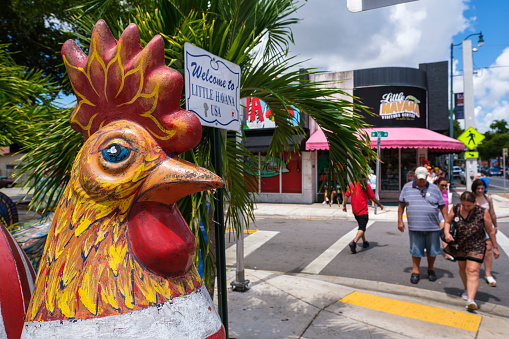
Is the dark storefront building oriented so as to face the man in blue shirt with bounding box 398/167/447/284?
yes

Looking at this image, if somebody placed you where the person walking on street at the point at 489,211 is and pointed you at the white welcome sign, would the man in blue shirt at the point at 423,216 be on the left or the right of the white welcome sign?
right

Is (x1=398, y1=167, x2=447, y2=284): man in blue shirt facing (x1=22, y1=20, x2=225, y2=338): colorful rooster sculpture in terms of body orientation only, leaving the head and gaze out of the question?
yes

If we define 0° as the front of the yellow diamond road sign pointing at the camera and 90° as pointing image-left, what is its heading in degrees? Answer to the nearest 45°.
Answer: approximately 0°

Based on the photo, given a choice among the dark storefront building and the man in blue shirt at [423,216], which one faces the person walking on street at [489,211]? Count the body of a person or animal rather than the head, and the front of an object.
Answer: the dark storefront building

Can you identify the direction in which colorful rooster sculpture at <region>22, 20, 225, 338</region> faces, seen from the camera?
facing to the right of the viewer
